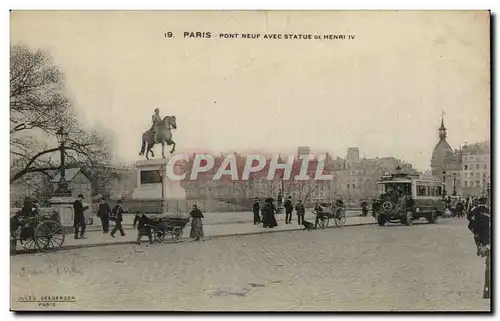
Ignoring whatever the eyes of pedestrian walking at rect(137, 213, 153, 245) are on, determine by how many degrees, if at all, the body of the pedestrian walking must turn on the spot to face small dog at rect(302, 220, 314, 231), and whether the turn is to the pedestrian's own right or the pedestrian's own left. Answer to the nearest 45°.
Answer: approximately 180°

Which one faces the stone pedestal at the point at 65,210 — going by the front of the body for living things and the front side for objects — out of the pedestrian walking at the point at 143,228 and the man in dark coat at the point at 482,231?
the pedestrian walking

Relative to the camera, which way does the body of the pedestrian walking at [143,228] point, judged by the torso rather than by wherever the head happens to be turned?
to the viewer's left

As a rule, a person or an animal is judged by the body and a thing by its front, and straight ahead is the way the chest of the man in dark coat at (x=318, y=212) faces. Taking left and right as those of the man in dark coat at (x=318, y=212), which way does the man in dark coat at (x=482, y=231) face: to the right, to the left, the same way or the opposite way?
to the right

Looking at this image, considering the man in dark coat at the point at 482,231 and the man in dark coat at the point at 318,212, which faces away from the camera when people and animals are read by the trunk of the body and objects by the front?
the man in dark coat at the point at 482,231

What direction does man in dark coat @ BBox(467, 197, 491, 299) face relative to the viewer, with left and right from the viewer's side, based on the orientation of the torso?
facing away from the viewer
